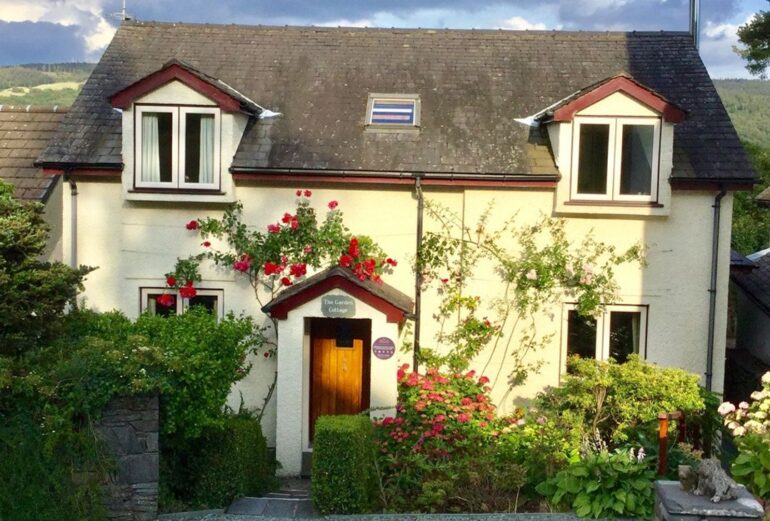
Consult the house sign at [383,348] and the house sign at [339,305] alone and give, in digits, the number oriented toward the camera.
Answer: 2

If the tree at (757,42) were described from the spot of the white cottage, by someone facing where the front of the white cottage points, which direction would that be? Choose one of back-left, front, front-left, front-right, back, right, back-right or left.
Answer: back-left

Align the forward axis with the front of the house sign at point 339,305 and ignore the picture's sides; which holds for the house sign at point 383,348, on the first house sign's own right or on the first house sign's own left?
on the first house sign's own left

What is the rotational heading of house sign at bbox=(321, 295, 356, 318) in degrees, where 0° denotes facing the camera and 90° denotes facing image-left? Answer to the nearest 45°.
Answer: approximately 0°

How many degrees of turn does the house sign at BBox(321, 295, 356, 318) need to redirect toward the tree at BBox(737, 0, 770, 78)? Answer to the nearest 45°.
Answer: approximately 135° to its left

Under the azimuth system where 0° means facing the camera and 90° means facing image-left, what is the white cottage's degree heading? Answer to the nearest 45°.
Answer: approximately 0°

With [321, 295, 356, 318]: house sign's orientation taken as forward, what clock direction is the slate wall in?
The slate wall is roughly at 1 o'clock from the house sign.
